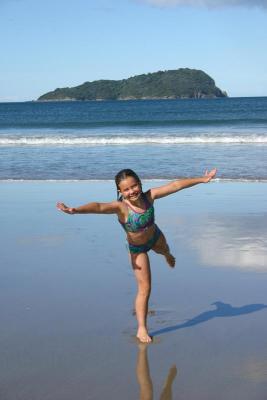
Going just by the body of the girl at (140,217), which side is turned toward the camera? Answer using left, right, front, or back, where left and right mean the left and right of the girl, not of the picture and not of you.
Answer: front
